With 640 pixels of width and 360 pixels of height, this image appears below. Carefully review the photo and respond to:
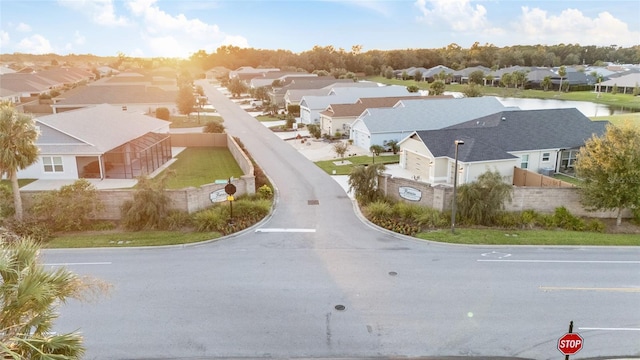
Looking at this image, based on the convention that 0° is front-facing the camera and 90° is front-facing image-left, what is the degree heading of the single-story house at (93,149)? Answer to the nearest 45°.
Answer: approximately 135°

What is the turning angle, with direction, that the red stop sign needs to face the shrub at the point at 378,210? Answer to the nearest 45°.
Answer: approximately 135° to its right

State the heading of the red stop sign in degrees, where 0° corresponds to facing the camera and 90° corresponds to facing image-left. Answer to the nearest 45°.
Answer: approximately 0°

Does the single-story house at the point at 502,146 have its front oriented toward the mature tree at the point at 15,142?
yes

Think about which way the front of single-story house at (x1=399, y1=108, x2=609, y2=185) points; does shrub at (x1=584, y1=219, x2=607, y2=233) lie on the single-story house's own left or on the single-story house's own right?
on the single-story house's own left

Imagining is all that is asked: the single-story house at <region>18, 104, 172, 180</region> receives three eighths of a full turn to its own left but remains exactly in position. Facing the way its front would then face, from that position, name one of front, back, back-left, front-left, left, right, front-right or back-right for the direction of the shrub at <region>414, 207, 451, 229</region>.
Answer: front-left

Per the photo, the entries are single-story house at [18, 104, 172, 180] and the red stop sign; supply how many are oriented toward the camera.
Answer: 1

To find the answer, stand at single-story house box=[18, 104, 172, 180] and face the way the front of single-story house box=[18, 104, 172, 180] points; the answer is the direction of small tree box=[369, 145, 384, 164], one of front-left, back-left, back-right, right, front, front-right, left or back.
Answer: back-right

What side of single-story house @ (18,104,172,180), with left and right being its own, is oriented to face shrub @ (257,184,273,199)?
back

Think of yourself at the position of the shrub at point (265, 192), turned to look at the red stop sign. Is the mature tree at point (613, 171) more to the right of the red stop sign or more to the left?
left

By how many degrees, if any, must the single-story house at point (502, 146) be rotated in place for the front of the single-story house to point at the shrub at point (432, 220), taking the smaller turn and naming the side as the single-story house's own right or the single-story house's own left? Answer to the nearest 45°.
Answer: approximately 45° to the single-story house's own left

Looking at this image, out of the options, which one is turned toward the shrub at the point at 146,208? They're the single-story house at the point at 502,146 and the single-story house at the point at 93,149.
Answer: the single-story house at the point at 502,146

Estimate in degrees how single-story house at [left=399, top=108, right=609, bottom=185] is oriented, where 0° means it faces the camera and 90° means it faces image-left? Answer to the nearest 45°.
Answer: approximately 45°

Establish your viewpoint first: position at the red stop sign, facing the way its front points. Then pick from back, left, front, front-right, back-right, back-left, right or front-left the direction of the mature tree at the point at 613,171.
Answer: back

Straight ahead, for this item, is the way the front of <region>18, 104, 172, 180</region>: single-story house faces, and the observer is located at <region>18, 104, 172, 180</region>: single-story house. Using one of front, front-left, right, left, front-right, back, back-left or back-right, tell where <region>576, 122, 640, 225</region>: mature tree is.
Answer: back
